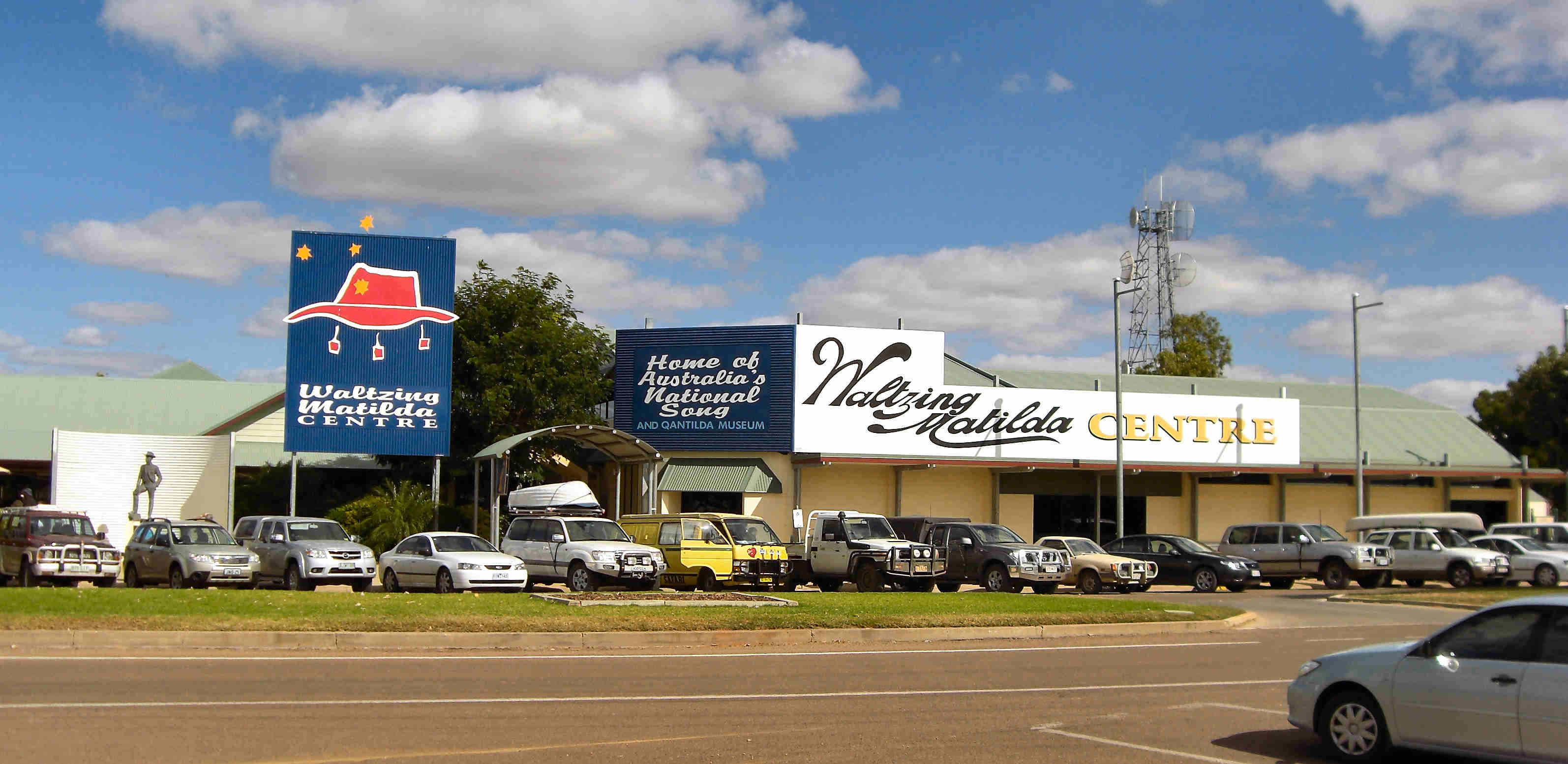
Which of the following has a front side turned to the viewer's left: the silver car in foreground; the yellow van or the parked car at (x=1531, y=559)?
the silver car in foreground

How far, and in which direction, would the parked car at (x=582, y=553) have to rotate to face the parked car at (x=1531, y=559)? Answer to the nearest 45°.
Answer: approximately 45° to its left

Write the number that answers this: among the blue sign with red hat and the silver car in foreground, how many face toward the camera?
1

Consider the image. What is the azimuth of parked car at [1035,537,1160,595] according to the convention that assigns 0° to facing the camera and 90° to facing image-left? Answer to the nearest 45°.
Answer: approximately 315°

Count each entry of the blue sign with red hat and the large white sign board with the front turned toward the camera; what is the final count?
2

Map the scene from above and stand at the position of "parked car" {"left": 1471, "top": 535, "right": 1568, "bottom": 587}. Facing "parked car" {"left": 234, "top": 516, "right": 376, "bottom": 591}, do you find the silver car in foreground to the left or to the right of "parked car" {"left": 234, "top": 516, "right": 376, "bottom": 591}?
left

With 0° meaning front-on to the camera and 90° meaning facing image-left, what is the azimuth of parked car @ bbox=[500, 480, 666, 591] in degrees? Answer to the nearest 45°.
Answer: approximately 315°
